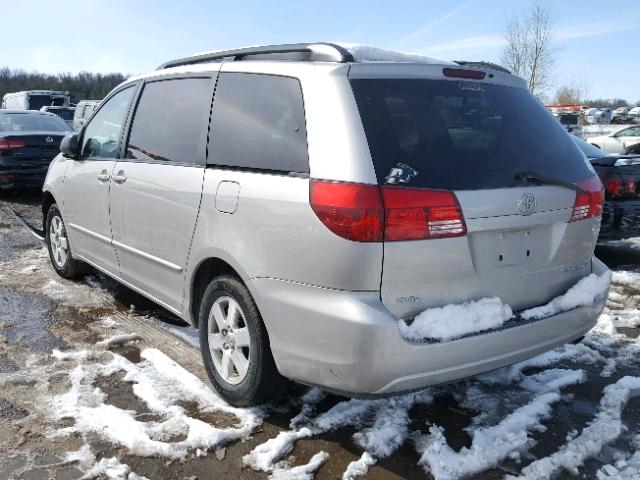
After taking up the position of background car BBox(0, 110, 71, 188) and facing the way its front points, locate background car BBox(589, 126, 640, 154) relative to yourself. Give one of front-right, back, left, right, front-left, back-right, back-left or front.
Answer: back-right

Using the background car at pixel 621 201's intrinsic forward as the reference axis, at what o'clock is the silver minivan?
The silver minivan is roughly at 8 o'clock from the background car.

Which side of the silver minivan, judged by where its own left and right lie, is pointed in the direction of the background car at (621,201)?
right

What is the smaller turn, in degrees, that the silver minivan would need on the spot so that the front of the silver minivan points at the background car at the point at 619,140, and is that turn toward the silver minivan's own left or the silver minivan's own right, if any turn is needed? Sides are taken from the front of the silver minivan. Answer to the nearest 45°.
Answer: approximately 90° to the silver minivan's own right

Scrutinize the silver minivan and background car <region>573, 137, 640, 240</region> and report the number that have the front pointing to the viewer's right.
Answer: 0

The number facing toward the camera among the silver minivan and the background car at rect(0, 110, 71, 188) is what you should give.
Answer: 0

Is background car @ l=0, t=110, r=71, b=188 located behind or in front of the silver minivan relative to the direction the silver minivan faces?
in front

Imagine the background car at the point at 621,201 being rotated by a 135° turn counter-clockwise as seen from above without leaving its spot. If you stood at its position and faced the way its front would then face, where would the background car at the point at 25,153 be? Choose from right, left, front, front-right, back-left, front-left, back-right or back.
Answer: right

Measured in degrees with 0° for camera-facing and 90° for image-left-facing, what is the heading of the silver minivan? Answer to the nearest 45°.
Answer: approximately 135°

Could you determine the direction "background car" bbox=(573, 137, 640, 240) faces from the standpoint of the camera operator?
facing away from the viewer and to the left of the viewer
